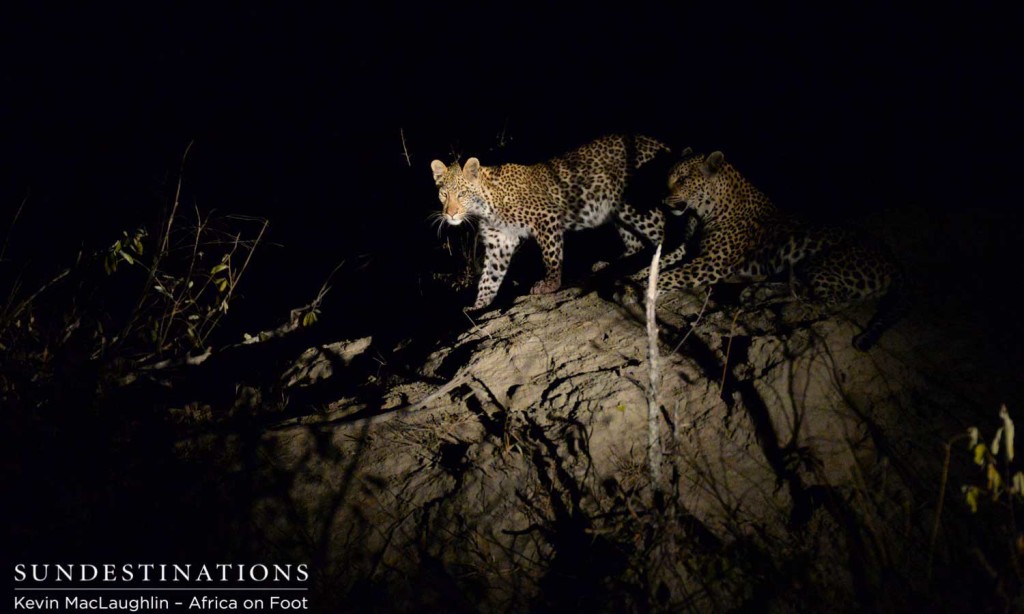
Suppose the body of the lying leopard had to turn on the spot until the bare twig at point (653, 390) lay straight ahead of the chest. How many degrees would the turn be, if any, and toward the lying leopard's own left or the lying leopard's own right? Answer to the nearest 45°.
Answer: approximately 90° to the lying leopard's own left

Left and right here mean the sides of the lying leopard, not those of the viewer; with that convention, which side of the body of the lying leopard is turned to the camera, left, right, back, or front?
left

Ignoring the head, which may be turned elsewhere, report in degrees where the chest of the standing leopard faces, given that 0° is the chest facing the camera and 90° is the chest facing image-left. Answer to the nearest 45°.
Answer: approximately 45°
